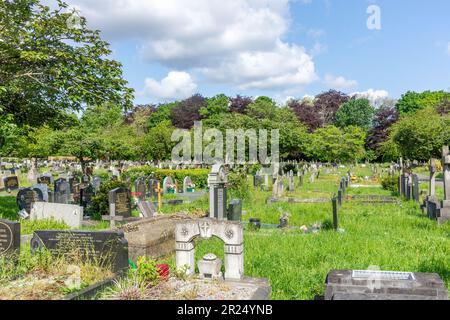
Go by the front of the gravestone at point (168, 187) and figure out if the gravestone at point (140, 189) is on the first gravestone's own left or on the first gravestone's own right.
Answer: on the first gravestone's own right

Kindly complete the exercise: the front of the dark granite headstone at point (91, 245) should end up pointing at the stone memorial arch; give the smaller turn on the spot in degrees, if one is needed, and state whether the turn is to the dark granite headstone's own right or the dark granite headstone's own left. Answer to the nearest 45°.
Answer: approximately 45° to the dark granite headstone's own left

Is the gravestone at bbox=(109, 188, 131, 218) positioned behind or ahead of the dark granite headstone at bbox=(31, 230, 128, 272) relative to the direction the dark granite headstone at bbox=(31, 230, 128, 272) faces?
behind

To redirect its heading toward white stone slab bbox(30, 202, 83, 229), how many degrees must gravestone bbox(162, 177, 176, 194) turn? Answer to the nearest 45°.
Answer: approximately 45° to its right

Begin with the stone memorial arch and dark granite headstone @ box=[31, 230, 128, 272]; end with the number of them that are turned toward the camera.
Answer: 2

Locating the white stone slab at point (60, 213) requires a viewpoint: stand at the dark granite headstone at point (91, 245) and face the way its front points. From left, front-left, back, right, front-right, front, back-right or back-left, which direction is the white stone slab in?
back

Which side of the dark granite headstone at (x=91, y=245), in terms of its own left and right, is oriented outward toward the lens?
front

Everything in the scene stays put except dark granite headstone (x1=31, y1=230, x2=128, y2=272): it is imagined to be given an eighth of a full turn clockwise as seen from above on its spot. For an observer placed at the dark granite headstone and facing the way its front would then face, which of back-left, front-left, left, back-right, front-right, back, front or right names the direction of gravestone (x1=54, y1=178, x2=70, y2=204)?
back-right

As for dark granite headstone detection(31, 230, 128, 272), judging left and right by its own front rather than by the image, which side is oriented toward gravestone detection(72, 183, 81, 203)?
back

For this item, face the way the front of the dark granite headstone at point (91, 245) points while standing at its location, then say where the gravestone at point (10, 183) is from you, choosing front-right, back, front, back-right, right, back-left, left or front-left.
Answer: back

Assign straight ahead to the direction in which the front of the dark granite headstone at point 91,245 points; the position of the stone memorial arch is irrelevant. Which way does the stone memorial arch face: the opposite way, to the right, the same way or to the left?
the same way

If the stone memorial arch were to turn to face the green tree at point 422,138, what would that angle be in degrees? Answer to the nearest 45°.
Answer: approximately 135° to its left

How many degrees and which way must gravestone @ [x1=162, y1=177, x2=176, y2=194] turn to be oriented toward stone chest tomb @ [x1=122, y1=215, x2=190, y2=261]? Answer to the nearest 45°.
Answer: approximately 45° to its right

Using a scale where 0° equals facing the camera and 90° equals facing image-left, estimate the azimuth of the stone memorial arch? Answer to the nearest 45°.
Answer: approximately 0°

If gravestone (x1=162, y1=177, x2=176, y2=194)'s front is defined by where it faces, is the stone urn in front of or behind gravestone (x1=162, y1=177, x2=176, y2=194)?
in front

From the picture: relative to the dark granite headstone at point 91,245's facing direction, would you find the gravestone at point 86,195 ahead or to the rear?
to the rear

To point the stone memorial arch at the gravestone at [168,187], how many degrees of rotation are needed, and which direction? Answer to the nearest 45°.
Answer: approximately 180°
